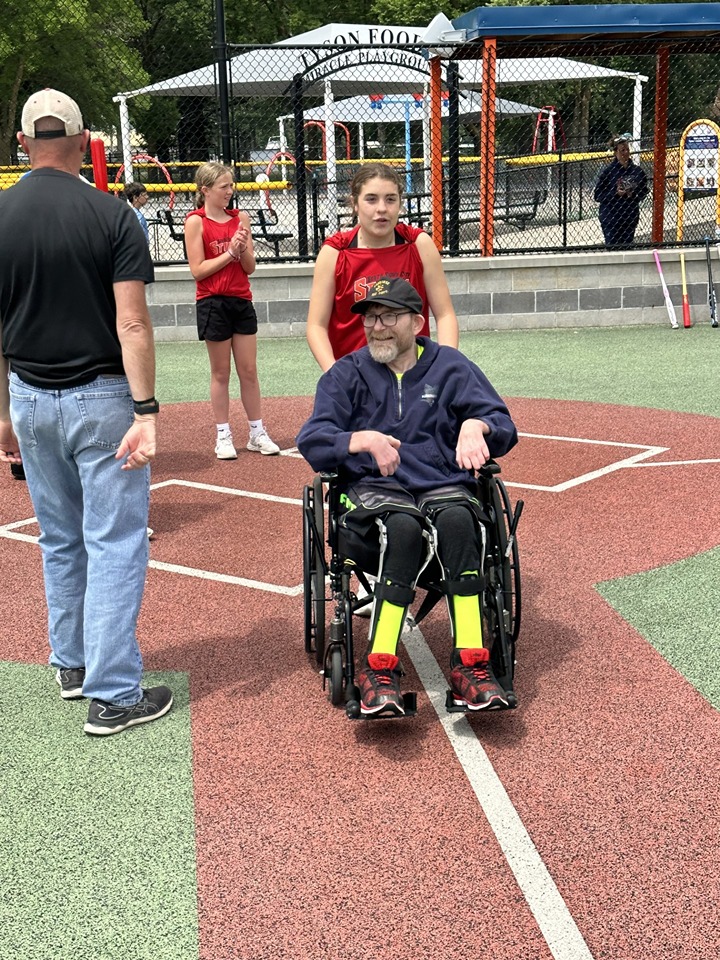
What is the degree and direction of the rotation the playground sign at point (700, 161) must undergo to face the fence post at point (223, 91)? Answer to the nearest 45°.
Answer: approximately 45° to its right

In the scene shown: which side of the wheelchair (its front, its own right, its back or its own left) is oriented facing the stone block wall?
back

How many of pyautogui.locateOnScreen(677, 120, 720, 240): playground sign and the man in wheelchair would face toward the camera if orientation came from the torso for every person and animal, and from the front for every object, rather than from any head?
2

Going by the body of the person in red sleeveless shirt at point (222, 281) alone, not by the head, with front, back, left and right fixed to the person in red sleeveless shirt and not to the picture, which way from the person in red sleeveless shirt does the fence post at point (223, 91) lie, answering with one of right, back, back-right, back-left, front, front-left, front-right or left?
back-left

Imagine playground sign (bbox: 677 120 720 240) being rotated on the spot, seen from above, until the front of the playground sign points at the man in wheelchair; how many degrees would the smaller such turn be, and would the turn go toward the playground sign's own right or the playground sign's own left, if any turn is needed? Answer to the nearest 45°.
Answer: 0° — it already faces them

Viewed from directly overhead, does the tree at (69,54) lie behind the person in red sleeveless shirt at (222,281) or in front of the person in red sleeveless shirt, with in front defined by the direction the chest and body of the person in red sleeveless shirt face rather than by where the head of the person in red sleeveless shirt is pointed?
behind

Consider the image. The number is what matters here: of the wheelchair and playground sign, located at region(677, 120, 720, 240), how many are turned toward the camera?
2

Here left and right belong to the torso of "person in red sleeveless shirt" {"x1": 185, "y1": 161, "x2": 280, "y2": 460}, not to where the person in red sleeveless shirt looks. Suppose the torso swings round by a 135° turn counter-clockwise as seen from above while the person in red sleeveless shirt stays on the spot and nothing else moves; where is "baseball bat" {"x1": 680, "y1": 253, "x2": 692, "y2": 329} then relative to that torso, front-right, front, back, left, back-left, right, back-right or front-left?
front-right

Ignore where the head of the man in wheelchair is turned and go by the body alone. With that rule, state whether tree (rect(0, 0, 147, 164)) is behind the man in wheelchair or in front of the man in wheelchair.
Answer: behind

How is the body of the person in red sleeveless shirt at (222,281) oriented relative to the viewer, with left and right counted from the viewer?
facing the viewer and to the right of the viewer

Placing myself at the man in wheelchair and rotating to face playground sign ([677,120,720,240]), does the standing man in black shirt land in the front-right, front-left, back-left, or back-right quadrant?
back-left

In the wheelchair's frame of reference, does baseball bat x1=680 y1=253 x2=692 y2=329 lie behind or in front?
behind
